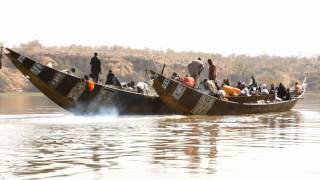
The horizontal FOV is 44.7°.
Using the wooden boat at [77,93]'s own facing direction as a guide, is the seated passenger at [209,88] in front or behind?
behind

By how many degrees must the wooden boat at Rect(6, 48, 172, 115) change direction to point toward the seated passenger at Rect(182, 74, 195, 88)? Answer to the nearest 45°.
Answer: approximately 180°

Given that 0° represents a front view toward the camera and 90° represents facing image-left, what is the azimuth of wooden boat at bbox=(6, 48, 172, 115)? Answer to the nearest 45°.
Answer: approximately 90°

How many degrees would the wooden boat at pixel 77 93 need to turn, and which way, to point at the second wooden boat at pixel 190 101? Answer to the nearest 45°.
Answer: approximately 180°

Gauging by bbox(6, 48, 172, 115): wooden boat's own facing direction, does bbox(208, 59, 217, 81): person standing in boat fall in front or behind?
behind
